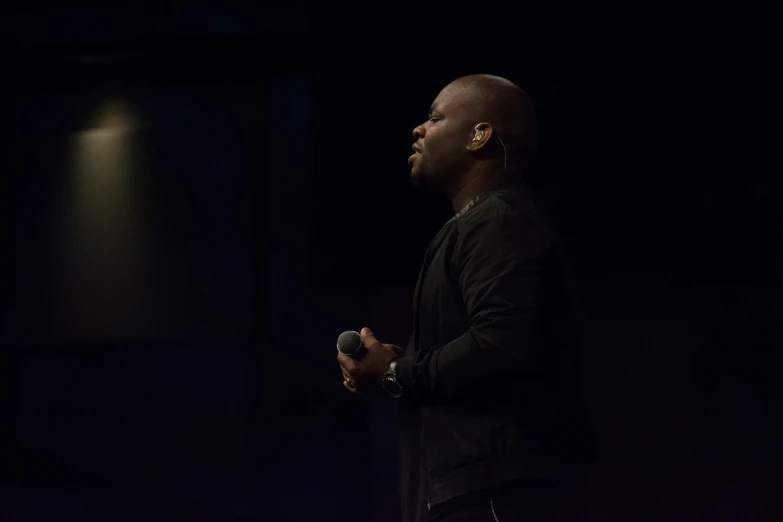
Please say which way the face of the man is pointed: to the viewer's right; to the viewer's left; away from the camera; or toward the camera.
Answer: to the viewer's left

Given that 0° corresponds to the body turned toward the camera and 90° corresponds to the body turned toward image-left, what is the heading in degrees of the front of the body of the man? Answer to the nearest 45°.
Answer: approximately 90°
